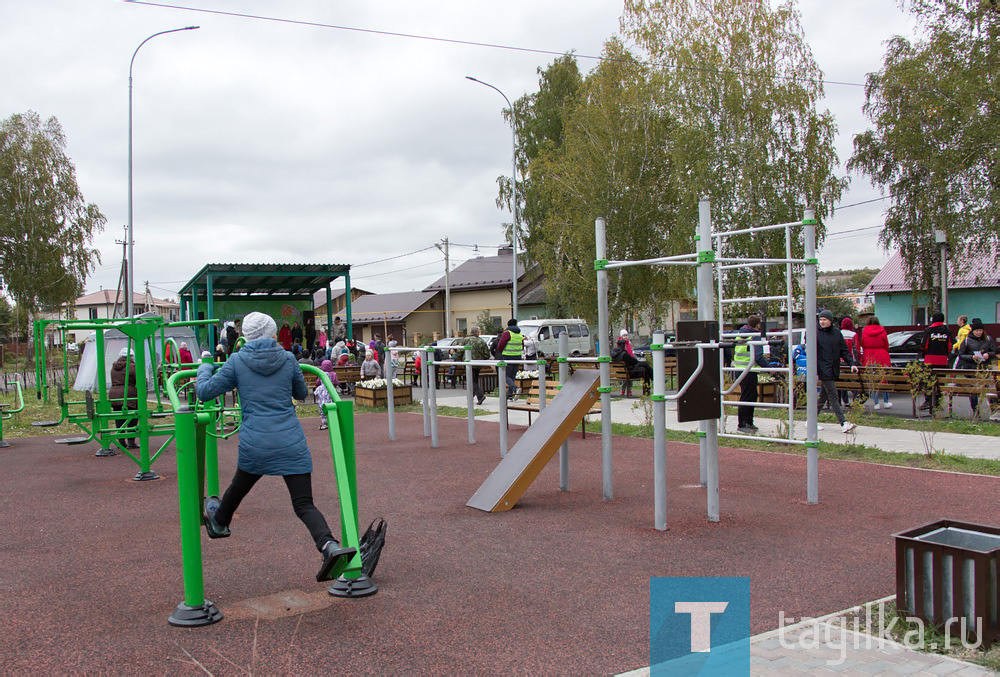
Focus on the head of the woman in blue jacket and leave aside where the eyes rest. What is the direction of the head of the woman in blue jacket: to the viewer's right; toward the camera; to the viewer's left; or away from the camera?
away from the camera

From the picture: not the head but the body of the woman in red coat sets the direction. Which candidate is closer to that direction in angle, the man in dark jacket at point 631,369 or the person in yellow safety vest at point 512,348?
the man in dark jacket
